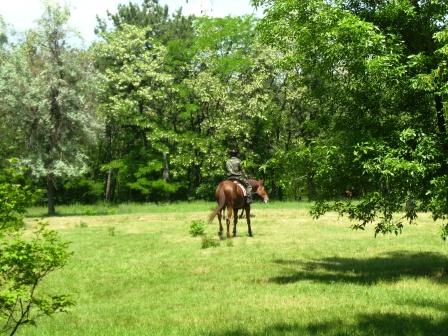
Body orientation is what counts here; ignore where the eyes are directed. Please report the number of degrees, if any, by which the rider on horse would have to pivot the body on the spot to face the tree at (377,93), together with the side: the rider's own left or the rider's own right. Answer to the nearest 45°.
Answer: approximately 90° to the rider's own right

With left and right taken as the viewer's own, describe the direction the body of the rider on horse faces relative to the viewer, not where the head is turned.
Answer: facing away from the viewer and to the right of the viewer

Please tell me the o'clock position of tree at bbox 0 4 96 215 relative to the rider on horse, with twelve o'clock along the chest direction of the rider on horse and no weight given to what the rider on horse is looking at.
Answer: The tree is roughly at 9 o'clock from the rider on horse.

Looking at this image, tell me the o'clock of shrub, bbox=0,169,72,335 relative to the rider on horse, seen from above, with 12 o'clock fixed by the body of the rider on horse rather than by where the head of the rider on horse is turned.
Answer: The shrub is roughly at 5 o'clock from the rider on horse.
